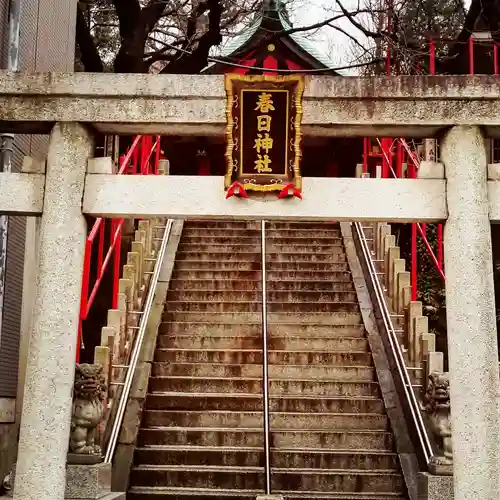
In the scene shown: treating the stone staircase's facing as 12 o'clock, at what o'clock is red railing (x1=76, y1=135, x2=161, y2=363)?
The red railing is roughly at 3 o'clock from the stone staircase.

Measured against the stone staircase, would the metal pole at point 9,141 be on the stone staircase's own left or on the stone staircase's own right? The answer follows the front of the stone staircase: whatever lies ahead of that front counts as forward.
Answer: on the stone staircase's own right

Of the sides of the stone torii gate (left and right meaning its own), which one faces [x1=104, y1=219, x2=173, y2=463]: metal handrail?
back

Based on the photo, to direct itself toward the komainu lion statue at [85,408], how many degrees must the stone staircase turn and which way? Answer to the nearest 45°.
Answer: approximately 45° to its right

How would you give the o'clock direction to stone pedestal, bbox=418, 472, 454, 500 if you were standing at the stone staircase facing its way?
The stone pedestal is roughly at 11 o'clock from the stone staircase.

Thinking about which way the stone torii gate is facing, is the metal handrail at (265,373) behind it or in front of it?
behind

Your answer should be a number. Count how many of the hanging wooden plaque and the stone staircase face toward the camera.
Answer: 2

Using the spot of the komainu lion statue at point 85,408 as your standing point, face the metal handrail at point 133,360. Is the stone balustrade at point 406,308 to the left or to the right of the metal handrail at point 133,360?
right

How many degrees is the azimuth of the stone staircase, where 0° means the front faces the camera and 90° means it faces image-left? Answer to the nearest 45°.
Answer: approximately 0°
